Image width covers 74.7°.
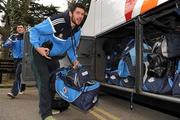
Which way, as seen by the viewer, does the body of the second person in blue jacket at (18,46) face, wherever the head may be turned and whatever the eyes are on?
toward the camera

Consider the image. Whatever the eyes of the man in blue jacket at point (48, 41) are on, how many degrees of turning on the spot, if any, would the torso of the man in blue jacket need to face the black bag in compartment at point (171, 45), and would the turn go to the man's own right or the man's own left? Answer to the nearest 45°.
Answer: approximately 45° to the man's own left

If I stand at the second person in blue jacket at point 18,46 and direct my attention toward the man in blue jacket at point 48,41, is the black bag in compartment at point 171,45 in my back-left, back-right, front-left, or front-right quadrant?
front-left

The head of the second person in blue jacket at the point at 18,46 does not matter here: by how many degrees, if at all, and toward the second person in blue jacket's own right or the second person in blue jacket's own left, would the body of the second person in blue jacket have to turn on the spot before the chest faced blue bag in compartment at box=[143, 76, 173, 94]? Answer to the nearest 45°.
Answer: approximately 45° to the second person in blue jacket's own left

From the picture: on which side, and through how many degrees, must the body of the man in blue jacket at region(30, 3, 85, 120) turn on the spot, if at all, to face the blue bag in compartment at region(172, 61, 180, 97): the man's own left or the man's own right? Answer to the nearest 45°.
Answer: approximately 45° to the man's own left

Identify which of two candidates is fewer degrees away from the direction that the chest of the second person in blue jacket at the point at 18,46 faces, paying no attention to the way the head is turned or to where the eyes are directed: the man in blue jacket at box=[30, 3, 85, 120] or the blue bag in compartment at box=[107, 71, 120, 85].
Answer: the man in blue jacket

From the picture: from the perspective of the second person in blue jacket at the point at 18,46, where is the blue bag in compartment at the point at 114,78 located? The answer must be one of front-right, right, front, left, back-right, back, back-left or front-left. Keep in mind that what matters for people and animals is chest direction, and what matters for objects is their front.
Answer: front-left

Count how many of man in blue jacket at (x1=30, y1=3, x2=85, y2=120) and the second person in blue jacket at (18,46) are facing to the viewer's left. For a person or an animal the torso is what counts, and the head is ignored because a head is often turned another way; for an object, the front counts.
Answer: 0

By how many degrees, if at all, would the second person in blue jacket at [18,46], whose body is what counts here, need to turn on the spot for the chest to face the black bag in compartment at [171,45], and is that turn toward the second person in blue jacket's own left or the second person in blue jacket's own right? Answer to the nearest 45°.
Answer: approximately 45° to the second person in blue jacket's own left

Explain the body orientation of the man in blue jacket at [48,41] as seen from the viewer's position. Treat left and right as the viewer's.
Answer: facing the viewer and to the right of the viewer
